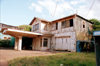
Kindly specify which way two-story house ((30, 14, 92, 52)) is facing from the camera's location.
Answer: facing the viewer and to the left of the viewer
